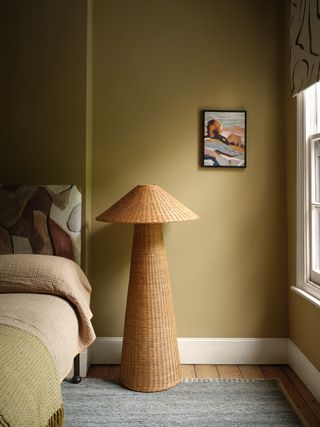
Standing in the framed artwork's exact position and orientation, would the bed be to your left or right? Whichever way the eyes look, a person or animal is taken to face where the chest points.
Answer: on your right

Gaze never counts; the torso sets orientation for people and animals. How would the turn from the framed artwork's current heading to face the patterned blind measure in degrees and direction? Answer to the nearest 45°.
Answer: approximately 45° to its left

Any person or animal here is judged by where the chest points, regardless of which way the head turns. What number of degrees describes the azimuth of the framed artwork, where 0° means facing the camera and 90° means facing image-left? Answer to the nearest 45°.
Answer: approximately 0°

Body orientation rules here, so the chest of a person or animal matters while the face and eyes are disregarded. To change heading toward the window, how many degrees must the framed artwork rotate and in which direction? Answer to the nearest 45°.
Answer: approximately 90° to its left
